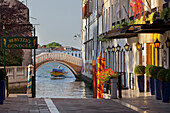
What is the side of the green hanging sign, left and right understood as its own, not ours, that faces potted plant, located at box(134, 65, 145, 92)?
left

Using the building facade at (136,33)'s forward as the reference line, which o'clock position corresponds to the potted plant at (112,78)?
The potted plant is roughly at 11 o'clock from the building facade.

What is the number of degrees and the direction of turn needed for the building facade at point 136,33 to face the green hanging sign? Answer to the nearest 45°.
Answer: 0° — it already faces it

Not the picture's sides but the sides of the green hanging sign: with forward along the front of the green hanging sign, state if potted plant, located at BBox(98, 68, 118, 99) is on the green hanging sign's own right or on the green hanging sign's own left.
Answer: on the green hanging sign's own left

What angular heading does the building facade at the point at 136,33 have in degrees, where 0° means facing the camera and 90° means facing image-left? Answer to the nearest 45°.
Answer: approximately 45°

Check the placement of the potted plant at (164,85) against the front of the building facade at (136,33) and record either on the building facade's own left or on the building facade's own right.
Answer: on the building facade's own left

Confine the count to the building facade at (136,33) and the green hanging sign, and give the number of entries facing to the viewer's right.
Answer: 0

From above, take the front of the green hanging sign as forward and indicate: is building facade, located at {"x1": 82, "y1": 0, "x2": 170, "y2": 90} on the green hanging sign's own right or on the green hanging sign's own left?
on the green hanging sign's own left

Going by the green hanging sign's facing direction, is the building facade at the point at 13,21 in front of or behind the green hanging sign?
behind

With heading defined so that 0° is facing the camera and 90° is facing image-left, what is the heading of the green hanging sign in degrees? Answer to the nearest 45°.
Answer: approximately 0°
